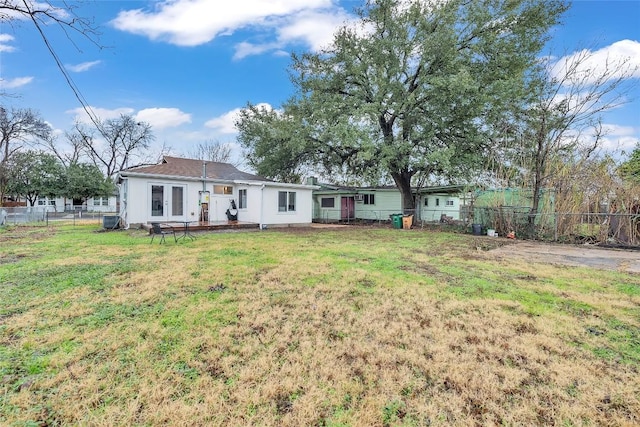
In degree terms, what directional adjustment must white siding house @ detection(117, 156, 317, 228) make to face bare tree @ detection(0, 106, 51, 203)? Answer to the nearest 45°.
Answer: approximately 45° to its left

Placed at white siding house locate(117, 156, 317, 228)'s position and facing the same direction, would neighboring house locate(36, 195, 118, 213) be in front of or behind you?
in front
